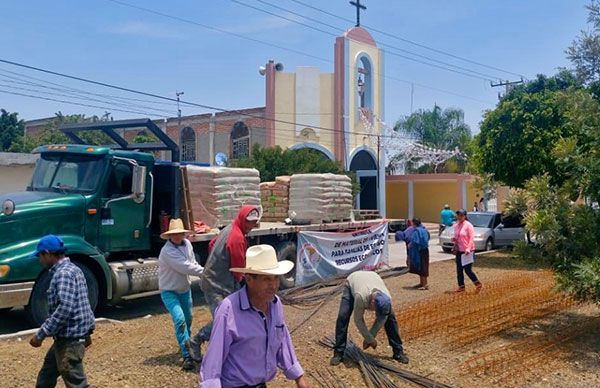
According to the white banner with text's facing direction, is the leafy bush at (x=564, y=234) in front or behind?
in front

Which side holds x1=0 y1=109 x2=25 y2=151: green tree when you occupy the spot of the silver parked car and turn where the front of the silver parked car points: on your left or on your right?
on your right

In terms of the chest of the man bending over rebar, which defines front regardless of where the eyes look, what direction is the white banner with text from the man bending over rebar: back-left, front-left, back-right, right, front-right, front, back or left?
back

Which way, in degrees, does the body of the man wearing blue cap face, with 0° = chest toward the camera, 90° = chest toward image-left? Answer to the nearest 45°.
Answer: approximately 90°

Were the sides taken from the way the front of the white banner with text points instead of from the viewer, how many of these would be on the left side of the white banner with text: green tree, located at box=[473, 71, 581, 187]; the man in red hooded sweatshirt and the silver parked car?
2

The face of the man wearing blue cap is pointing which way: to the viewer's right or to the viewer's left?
to the viewer's left

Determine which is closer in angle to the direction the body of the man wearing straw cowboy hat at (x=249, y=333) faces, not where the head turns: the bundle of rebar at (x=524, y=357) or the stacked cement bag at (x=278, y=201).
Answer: the bundle of rebar
